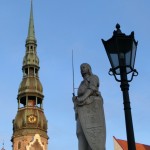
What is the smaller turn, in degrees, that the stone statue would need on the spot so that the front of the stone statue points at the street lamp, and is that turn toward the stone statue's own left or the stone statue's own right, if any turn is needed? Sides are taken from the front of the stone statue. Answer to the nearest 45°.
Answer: approximately 90° to the stone statue's own left

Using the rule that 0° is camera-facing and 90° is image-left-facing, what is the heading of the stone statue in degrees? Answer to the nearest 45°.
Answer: approximately 45°
